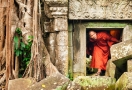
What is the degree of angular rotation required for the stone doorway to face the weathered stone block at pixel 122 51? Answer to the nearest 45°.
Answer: approximately 45° to its left

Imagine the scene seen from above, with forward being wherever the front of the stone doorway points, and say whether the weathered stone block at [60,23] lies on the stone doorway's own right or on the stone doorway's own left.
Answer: on the stone doorway's own right

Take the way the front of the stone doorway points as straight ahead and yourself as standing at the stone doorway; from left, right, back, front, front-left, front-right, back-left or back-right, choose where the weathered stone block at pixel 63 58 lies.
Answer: front-right

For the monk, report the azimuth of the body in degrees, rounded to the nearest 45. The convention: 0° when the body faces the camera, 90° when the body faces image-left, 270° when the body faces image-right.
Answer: approximately 45°

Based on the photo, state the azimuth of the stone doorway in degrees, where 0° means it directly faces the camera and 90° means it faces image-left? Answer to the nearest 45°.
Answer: approximately 0°
